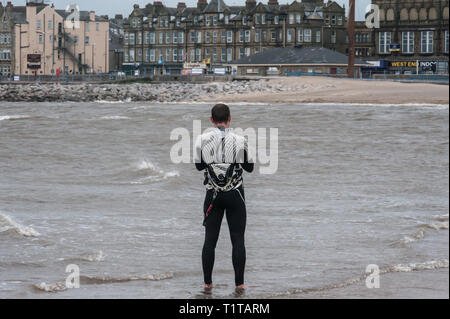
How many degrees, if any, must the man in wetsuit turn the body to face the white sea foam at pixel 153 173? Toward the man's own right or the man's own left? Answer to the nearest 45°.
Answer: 0° — they already face it

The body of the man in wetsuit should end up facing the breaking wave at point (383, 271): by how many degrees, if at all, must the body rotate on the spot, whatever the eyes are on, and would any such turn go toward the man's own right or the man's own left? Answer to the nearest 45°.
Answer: approximately 45° to the man's own right

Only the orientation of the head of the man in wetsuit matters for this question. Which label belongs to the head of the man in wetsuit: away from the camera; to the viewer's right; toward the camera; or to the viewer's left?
away from the camera

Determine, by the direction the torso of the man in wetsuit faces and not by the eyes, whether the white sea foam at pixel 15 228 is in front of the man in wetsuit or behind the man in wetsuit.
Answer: in front

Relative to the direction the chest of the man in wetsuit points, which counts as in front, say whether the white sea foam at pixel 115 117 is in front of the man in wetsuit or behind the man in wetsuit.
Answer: in front

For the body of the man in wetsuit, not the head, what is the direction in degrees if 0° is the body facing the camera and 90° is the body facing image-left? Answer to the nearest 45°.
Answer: approximately 180°
